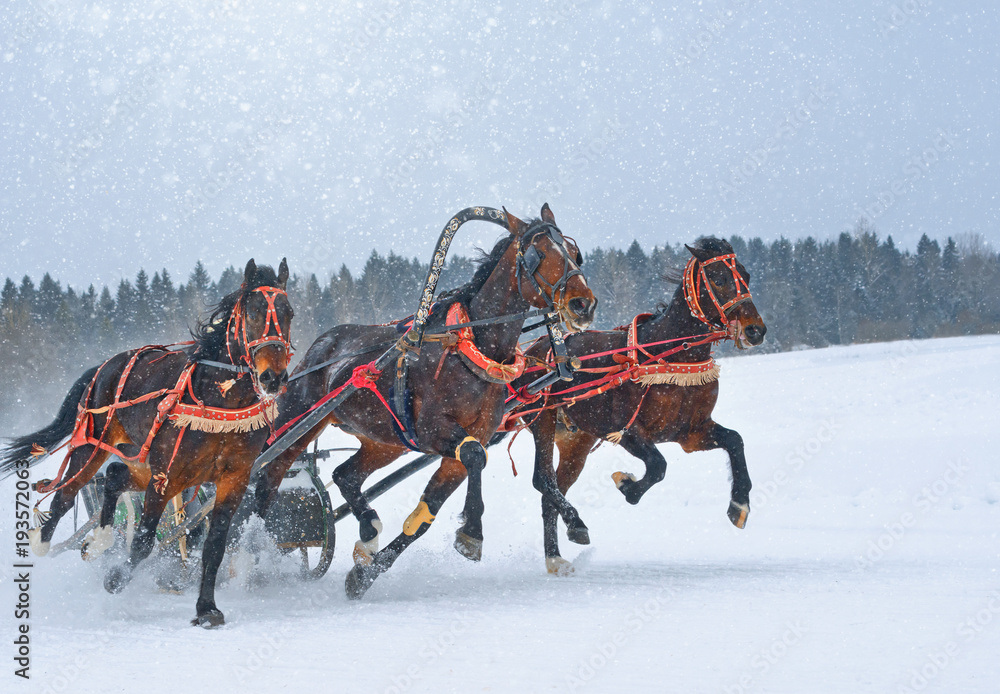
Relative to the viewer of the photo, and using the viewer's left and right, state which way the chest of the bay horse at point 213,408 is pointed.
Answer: facing the viewer and to the right of the viewer

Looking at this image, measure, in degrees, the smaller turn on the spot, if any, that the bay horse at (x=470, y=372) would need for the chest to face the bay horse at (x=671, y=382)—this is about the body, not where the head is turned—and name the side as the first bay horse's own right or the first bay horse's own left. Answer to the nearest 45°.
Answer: approximately 90° to the first bay horse's own left

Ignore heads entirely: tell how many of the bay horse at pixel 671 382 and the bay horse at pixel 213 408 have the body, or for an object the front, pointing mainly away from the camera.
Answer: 0

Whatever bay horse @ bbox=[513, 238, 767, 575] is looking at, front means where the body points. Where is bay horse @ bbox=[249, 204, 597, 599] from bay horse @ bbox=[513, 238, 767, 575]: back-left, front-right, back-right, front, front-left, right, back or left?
right

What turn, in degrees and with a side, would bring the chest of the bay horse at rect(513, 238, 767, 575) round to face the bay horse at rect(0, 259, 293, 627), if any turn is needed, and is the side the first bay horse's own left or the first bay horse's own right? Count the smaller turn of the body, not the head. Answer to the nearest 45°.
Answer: approximately 90° to the first bay horse's own right

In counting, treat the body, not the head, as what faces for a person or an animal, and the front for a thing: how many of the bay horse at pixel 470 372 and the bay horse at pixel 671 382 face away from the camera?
0

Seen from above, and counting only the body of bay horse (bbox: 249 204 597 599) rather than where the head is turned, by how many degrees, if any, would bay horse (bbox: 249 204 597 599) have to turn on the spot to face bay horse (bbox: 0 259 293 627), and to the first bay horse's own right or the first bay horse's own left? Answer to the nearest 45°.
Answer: approximately 135° to the first bay horse's own right
